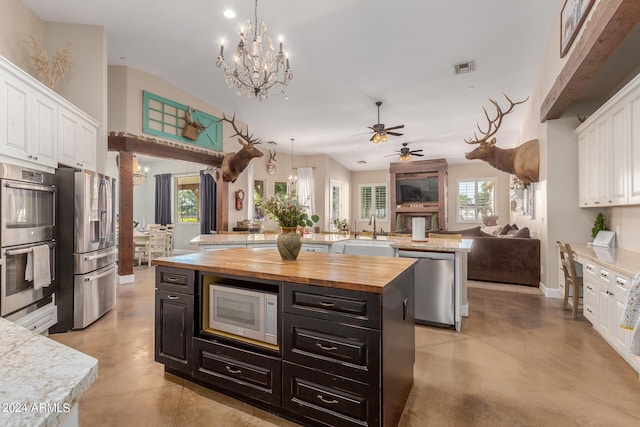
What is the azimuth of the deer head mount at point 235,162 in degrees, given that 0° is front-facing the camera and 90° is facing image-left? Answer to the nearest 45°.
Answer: approximately 270°

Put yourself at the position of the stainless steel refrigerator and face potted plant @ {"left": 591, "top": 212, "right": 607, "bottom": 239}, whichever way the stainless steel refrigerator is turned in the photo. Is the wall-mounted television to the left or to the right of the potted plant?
left

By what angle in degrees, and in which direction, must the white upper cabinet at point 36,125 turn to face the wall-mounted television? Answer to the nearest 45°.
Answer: approximately 45° to its left

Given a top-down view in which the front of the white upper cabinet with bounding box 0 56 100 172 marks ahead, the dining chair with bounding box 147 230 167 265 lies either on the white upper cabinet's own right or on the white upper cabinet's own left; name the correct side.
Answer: on the white upper cabinet's own left

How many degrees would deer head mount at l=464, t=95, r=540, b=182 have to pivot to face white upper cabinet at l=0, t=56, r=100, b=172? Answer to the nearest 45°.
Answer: approximately 45° to its left

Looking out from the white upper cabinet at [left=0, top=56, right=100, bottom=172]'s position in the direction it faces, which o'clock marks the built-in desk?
The built-in desk is roughly at 12 o'clock from the white upper cabinet.

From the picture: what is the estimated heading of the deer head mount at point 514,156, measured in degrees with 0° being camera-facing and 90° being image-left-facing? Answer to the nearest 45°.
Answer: approximately 90°

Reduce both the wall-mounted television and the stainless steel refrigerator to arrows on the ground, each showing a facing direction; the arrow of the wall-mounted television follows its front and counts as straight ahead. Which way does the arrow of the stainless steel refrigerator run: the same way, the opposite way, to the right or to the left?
to the left

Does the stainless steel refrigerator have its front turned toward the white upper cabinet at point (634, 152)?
yes

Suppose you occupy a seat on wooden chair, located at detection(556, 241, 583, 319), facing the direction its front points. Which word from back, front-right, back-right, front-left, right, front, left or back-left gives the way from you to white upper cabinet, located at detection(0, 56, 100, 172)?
back
